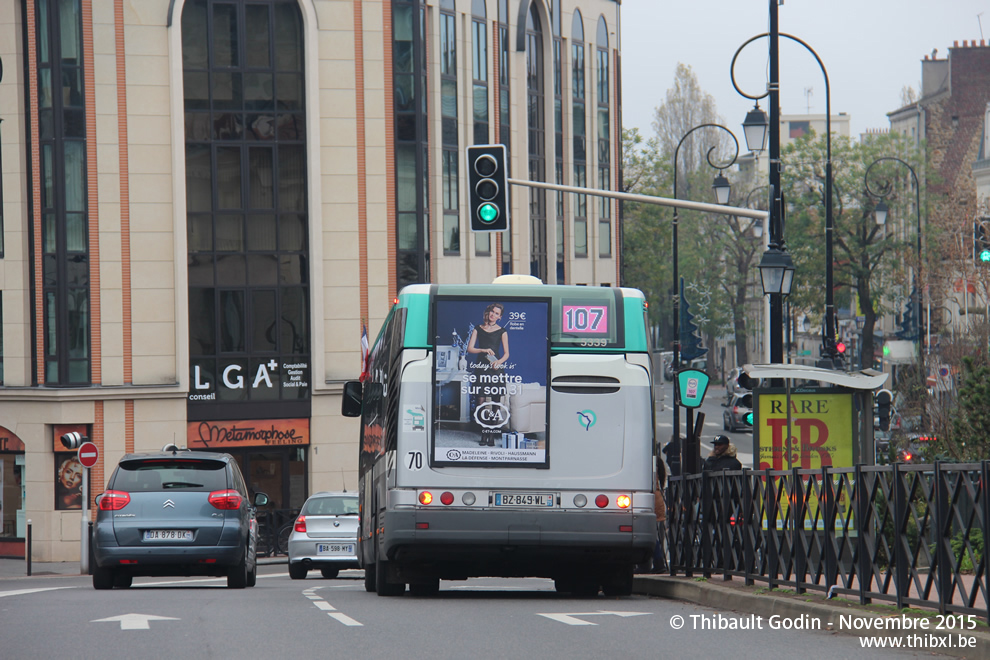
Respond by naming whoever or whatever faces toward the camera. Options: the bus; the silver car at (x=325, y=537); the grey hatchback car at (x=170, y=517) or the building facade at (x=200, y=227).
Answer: the building facade

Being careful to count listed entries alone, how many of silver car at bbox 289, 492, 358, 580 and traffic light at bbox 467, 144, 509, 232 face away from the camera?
1

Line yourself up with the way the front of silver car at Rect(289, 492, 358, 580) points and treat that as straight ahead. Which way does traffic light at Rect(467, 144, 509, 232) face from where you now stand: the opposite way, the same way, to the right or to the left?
the opposite way

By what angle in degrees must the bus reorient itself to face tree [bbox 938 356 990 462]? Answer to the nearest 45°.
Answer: approximately 45° to its right

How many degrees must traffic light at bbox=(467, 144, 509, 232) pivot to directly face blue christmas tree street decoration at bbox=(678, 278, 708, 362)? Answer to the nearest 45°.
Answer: approximately 180°

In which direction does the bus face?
away from the camera

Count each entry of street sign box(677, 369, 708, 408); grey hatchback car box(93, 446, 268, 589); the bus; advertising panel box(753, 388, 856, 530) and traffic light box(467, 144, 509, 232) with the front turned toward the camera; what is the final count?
3

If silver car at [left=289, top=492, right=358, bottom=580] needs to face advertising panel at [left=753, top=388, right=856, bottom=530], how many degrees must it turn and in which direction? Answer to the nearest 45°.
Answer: approximately 135° to its right

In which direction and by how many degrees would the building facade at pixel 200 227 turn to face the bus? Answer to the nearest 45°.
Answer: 0° — it already faces it

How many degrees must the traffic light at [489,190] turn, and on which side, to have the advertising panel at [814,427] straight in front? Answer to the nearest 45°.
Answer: approximately 45° to its left

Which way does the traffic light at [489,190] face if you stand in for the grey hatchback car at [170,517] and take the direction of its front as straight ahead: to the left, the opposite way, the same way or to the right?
the opposite way

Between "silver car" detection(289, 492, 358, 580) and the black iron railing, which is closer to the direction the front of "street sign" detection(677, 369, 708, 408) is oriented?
the black iron railing
